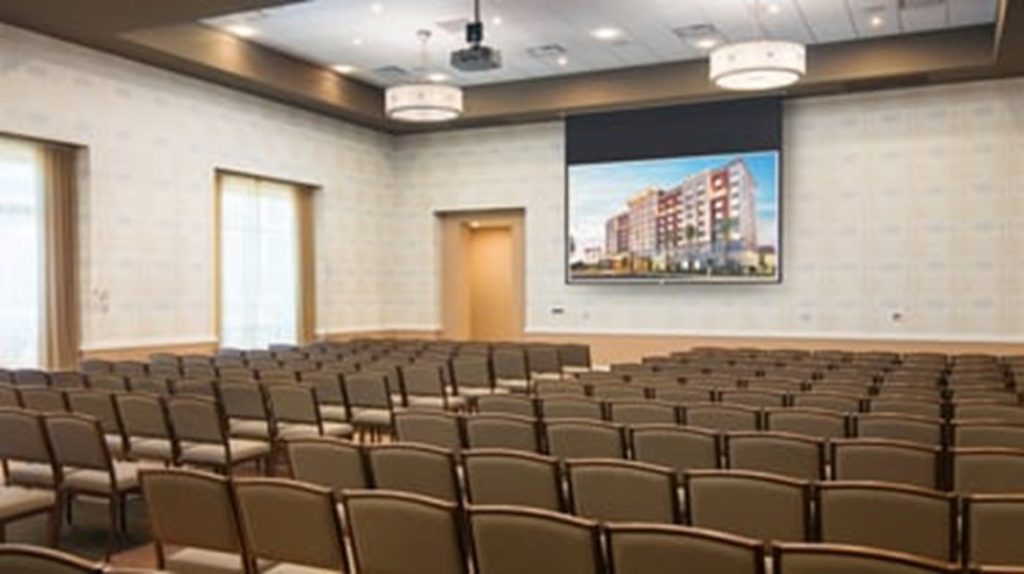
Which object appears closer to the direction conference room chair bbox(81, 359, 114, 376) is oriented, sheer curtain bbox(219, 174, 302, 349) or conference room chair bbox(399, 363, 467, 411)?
the sheer curtain

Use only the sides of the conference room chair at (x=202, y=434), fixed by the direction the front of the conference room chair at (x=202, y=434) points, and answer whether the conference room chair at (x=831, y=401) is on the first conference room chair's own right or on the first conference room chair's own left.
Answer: on the first conference room chair's own right

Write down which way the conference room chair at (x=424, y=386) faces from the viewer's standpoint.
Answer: facing away from the viewer and to the right of the viewer

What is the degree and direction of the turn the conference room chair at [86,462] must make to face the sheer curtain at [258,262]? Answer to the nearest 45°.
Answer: approximately 45° to its left

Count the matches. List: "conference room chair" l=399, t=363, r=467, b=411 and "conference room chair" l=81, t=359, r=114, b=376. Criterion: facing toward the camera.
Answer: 0

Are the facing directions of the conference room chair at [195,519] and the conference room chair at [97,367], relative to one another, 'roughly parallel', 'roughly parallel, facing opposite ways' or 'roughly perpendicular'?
roughly parallel

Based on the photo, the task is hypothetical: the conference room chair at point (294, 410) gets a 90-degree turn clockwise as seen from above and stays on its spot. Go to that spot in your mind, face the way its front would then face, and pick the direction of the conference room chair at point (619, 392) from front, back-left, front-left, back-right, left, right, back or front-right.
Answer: front-left

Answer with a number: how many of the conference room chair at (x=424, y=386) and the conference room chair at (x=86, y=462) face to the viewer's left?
0

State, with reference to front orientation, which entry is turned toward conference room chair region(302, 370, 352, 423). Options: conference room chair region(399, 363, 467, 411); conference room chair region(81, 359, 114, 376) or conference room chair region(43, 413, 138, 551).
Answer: conference room chair region(43, 413, 138, 551)

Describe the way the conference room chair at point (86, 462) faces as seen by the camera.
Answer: facing away from the viewer and to the right of the viewer

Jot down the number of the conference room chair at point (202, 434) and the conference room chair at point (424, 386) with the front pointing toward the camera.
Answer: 0

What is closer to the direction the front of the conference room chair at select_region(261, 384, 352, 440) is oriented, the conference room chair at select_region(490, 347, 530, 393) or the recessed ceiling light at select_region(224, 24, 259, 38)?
the conference room chair

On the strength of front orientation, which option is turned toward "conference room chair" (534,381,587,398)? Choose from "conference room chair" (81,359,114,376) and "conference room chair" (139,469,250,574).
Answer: "conference room chair" (139,469,250,574)

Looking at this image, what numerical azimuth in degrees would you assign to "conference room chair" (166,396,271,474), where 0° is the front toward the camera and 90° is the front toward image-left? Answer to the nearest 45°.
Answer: approximately 225°

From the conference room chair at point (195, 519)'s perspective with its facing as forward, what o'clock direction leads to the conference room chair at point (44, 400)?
the conference room chair at point (44, 400) is roughly at 10 o'clock from the conference room chair at point (195, 519).

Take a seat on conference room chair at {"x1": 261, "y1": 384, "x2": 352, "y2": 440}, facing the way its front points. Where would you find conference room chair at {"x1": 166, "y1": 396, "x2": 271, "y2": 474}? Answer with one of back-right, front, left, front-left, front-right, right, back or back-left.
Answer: back

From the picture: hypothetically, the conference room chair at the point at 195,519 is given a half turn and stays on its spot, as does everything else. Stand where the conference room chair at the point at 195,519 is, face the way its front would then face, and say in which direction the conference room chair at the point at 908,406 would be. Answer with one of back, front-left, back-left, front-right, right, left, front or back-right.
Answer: back-left
